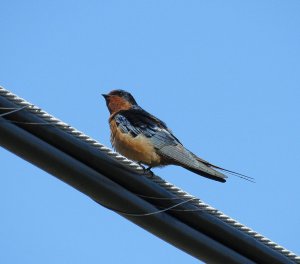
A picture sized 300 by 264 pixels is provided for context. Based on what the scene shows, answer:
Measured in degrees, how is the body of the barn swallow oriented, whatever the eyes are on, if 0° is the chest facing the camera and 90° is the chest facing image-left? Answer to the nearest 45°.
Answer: approximately 90°
